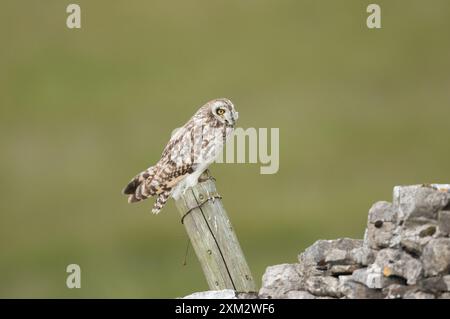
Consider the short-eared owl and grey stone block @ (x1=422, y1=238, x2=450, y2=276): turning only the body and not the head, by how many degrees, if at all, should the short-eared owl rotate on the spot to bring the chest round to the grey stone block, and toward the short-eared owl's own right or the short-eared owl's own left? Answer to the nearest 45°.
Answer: approximately 45° to the short-eared owl's own right

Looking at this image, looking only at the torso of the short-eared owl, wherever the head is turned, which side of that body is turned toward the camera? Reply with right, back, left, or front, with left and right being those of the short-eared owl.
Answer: right

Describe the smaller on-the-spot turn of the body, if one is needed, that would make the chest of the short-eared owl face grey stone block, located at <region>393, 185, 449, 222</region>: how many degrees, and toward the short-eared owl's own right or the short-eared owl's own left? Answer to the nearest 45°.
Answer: approximately 45° to the short-eared owl's own right

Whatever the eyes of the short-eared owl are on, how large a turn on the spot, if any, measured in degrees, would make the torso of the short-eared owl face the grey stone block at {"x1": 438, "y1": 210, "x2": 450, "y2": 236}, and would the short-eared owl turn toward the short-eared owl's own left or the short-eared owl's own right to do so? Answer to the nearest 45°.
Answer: approximately 45° to the short-eared owl's own right
